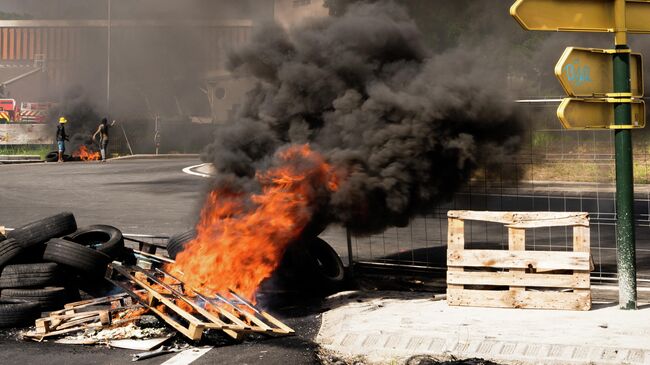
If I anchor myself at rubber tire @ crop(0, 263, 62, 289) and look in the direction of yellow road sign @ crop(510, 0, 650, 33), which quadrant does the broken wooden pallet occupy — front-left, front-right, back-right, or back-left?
front-right

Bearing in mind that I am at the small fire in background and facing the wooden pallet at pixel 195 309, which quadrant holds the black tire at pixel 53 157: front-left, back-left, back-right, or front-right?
front-right

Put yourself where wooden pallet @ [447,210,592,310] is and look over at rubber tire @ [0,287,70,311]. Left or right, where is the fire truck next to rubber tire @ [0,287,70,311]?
right

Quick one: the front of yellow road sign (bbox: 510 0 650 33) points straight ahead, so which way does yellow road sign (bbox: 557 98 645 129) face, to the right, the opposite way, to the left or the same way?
the same way
